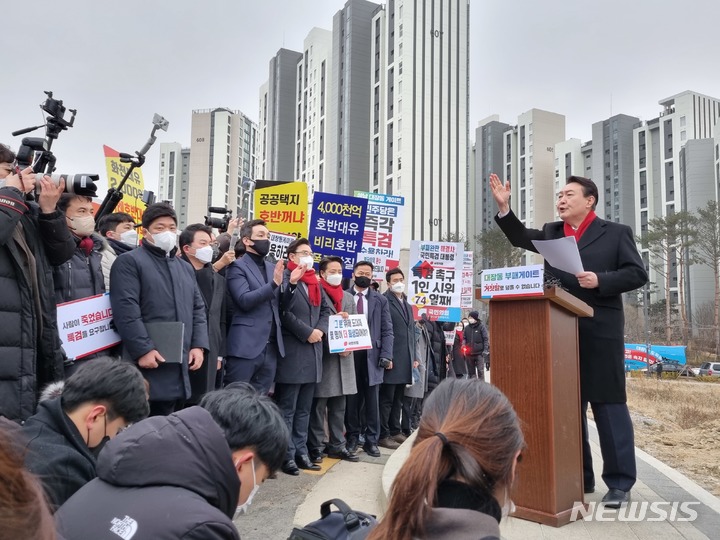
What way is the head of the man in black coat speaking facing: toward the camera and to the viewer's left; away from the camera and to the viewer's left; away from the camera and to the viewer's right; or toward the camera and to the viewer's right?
toward the camera and to the viewer's left

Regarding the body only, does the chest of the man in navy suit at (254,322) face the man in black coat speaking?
yes

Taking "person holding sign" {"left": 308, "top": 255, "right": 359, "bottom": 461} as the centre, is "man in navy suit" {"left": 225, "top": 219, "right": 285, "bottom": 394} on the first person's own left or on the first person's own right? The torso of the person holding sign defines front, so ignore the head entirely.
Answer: on the first person's own right

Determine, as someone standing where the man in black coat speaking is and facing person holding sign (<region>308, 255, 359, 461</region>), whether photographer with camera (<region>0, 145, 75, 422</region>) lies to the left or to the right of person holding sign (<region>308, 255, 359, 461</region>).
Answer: left

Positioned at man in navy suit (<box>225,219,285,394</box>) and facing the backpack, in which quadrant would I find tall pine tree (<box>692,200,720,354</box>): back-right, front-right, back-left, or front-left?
back-left

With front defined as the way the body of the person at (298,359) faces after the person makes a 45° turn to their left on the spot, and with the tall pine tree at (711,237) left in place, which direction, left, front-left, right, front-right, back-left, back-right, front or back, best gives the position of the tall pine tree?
front-left

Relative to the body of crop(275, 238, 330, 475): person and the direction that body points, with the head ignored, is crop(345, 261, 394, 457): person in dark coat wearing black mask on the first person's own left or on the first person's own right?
on the first person's own left

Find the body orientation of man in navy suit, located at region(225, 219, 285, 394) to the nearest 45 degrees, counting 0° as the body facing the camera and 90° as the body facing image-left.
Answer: approximately 315°

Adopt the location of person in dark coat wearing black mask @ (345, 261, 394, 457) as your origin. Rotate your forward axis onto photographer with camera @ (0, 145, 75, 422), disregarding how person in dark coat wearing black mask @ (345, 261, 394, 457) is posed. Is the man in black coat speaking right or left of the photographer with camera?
left

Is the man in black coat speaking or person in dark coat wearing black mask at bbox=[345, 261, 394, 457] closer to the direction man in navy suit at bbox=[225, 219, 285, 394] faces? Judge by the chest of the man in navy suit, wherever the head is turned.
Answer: the man in black coat speaking

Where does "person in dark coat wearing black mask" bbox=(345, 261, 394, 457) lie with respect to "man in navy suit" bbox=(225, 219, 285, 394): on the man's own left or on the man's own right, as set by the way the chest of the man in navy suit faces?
on the man's own left

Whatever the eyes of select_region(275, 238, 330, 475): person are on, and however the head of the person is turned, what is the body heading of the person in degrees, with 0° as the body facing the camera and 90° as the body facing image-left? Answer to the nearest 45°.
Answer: approximately 315°

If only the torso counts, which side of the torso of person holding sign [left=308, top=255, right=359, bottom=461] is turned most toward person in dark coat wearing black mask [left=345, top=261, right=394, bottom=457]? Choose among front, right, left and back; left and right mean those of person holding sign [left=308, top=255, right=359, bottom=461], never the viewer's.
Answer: left
